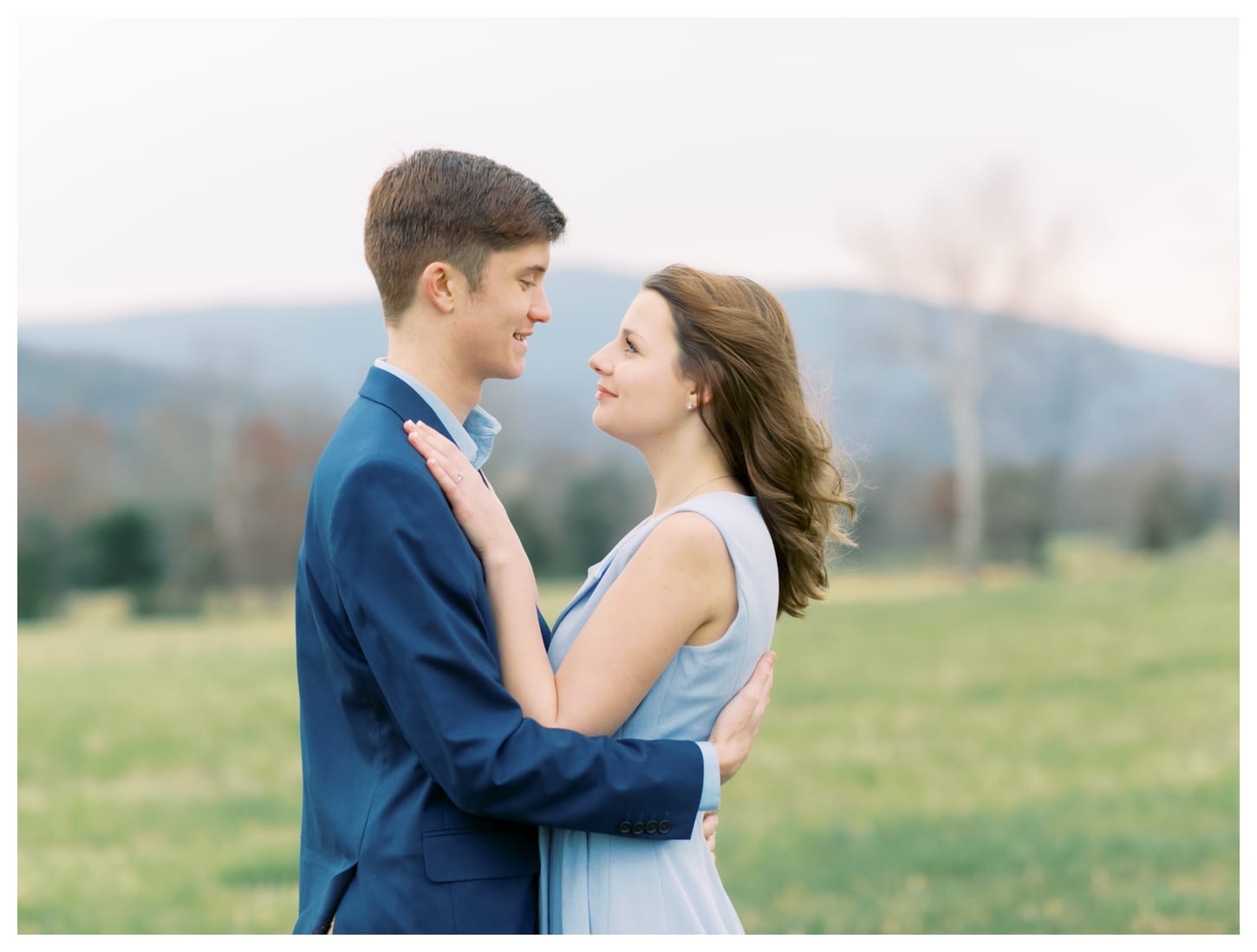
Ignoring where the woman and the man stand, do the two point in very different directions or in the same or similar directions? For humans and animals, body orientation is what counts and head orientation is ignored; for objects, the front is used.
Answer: very different directions

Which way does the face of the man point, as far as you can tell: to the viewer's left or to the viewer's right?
to the viewer's right

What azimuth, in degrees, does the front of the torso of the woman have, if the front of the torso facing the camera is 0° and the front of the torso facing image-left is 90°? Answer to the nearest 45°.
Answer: approximately 90°

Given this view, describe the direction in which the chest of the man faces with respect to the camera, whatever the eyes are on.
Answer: to the viewer's right

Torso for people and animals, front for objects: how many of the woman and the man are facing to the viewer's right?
1
